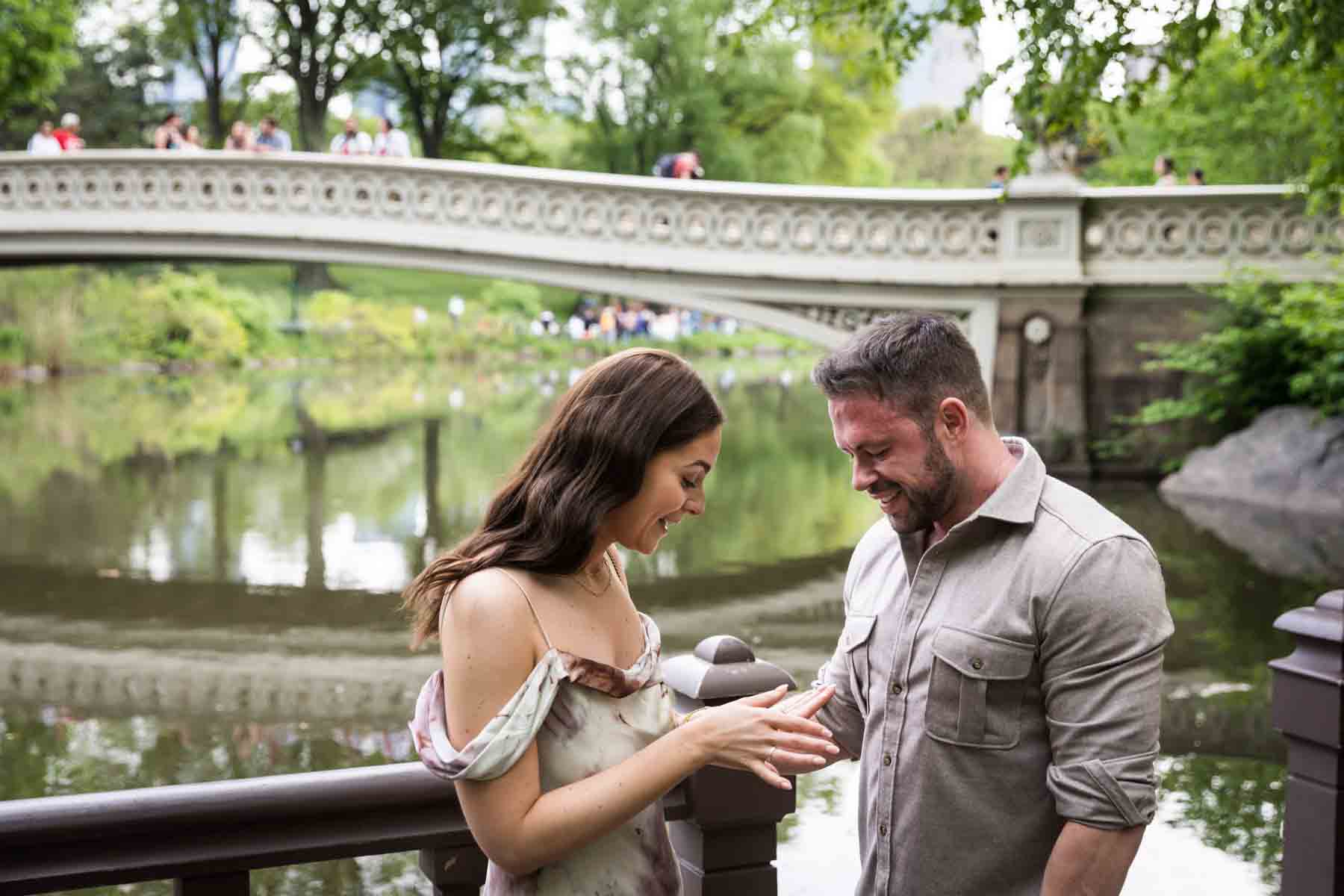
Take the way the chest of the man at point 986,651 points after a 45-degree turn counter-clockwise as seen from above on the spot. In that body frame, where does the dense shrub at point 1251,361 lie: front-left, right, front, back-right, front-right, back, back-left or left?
back

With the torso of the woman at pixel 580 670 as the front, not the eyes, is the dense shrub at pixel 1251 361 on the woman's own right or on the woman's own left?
on the woman's own left

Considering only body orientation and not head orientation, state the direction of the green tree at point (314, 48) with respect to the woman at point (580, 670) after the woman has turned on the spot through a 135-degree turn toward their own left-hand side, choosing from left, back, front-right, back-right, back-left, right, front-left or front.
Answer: front

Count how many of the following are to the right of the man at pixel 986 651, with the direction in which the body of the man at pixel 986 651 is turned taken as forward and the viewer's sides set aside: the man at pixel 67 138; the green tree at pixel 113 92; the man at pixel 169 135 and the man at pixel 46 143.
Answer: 4

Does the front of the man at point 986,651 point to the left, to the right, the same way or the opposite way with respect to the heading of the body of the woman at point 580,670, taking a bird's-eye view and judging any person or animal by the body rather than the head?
to the right

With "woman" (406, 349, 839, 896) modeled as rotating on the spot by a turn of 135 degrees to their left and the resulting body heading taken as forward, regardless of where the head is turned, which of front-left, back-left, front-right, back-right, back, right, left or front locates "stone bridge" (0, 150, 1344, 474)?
front

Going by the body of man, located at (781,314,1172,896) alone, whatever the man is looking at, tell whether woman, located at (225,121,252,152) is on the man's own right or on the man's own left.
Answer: on the man's own right

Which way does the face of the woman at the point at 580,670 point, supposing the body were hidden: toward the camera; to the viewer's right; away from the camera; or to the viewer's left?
to the viewer's right

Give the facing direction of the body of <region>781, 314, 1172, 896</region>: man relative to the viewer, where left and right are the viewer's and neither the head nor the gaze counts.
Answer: facing the viewer and to the left of the viewer

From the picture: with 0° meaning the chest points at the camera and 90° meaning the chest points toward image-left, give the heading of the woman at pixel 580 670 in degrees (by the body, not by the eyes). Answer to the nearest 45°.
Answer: approximately 315°

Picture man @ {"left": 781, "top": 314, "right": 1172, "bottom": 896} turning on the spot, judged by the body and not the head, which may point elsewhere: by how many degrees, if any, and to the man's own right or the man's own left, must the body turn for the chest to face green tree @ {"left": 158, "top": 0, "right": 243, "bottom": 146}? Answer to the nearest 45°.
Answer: approximately 90° to the man's own right

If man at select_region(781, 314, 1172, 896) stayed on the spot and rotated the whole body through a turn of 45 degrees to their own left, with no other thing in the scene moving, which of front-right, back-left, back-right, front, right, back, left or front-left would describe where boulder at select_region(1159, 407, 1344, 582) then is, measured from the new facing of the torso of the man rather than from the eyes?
back

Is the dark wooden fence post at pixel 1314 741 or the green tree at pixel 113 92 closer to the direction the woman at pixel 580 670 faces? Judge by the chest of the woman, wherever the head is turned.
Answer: the dark wooden fence post

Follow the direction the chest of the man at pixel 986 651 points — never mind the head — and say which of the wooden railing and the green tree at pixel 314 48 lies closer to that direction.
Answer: the wooden railing

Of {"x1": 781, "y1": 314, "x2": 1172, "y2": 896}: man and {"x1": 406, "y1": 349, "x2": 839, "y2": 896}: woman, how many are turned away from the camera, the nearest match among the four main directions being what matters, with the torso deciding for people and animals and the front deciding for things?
0

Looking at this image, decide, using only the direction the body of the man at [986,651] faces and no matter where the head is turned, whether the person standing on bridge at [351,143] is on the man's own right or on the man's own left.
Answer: on the man's own right

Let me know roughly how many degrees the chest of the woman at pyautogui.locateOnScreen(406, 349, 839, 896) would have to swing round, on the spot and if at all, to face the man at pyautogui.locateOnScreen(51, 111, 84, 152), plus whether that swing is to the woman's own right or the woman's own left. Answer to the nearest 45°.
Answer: approximately 135° to the woman's own left

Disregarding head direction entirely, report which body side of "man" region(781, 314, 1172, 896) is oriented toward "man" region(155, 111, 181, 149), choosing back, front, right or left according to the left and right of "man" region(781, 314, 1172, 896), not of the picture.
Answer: right

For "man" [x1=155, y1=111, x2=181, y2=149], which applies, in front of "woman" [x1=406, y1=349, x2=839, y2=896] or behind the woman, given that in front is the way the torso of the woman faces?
behind

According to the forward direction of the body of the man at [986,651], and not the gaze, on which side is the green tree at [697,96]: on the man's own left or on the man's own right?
on the man's own right
